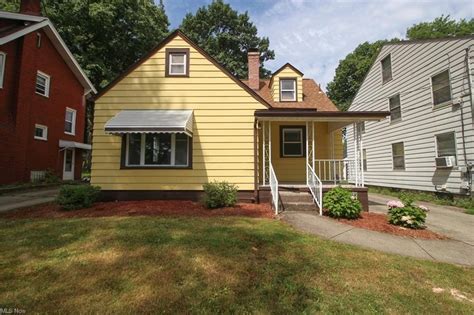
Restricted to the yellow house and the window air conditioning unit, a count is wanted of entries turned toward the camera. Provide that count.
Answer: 1

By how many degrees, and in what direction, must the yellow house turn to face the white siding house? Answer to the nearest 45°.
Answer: approximately 90° to its left

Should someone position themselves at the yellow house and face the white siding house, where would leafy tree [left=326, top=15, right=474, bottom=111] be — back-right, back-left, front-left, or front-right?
front-left

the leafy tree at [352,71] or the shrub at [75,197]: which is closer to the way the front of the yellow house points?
the shrub

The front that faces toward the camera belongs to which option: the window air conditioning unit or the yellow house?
the yellow house

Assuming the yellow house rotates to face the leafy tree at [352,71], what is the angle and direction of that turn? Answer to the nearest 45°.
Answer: approximately 135° to its left

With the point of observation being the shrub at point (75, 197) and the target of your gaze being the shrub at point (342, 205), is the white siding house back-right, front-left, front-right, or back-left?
front-left

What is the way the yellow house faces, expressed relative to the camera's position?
facing the viewer
